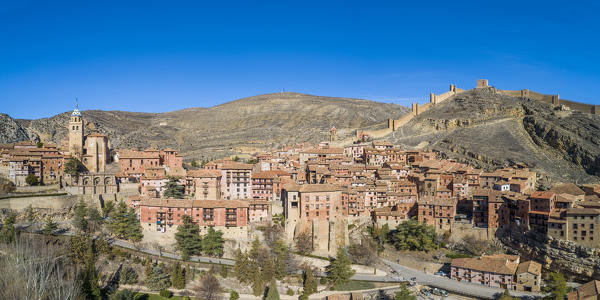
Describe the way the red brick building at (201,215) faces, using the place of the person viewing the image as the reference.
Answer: facing the viewer

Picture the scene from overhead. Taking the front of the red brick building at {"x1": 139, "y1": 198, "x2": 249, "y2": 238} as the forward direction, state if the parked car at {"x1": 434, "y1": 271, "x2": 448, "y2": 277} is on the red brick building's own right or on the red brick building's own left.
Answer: on the red brick building's own left

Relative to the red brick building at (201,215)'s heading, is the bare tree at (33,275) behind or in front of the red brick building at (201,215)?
in front

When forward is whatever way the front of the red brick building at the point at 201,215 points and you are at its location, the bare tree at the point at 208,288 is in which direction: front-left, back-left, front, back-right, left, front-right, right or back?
front

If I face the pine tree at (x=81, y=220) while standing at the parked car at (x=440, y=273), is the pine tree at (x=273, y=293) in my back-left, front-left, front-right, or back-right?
front-left

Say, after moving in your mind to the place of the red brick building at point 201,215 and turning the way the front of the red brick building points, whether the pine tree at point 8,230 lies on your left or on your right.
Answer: on your right

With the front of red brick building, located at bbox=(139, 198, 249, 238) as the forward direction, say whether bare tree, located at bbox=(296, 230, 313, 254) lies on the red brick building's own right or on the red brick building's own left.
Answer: on the red brick building's own left

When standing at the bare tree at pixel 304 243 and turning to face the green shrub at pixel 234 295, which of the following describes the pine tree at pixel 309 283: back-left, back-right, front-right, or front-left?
front-left

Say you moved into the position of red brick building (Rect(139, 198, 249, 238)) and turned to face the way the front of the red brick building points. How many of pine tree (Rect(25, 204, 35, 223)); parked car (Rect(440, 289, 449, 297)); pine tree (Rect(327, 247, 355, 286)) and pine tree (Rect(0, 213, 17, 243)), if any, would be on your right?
2

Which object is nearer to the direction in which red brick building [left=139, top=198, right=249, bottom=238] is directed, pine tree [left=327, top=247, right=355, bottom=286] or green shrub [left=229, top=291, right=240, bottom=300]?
the green shrub

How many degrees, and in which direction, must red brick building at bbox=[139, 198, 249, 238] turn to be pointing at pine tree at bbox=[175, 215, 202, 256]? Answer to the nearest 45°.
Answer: approximately 45° to its right

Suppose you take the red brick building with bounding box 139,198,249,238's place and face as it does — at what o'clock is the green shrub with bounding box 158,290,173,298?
The green shrub is roughly at 1 o'clock from the red brick building.

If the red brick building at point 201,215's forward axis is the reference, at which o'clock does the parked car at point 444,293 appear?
The parked car is roughly at 10 o'clock from the red brick building.

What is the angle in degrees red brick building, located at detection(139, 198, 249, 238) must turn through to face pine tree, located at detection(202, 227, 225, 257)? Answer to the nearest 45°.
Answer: approximately 45° to its left

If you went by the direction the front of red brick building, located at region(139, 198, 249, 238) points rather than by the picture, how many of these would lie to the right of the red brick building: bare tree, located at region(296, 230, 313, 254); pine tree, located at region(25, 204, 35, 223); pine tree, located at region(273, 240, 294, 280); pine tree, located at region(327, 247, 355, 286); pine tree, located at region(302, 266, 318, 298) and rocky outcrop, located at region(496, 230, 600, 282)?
1

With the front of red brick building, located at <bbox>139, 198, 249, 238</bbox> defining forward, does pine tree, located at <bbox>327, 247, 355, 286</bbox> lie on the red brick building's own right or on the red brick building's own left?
on the red brick building's own left

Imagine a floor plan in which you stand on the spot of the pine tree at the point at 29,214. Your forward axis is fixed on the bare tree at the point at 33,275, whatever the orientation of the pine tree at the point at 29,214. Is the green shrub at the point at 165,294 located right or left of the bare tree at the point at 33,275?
left

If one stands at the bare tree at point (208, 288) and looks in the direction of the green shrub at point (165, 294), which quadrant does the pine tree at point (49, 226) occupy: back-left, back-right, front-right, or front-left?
front-right

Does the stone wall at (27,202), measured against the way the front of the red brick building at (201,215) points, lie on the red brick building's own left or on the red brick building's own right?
on the red brick building's own right

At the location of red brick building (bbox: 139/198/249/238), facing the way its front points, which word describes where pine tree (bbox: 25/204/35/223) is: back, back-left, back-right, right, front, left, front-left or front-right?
right

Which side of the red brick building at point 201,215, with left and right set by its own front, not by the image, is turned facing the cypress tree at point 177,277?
front
